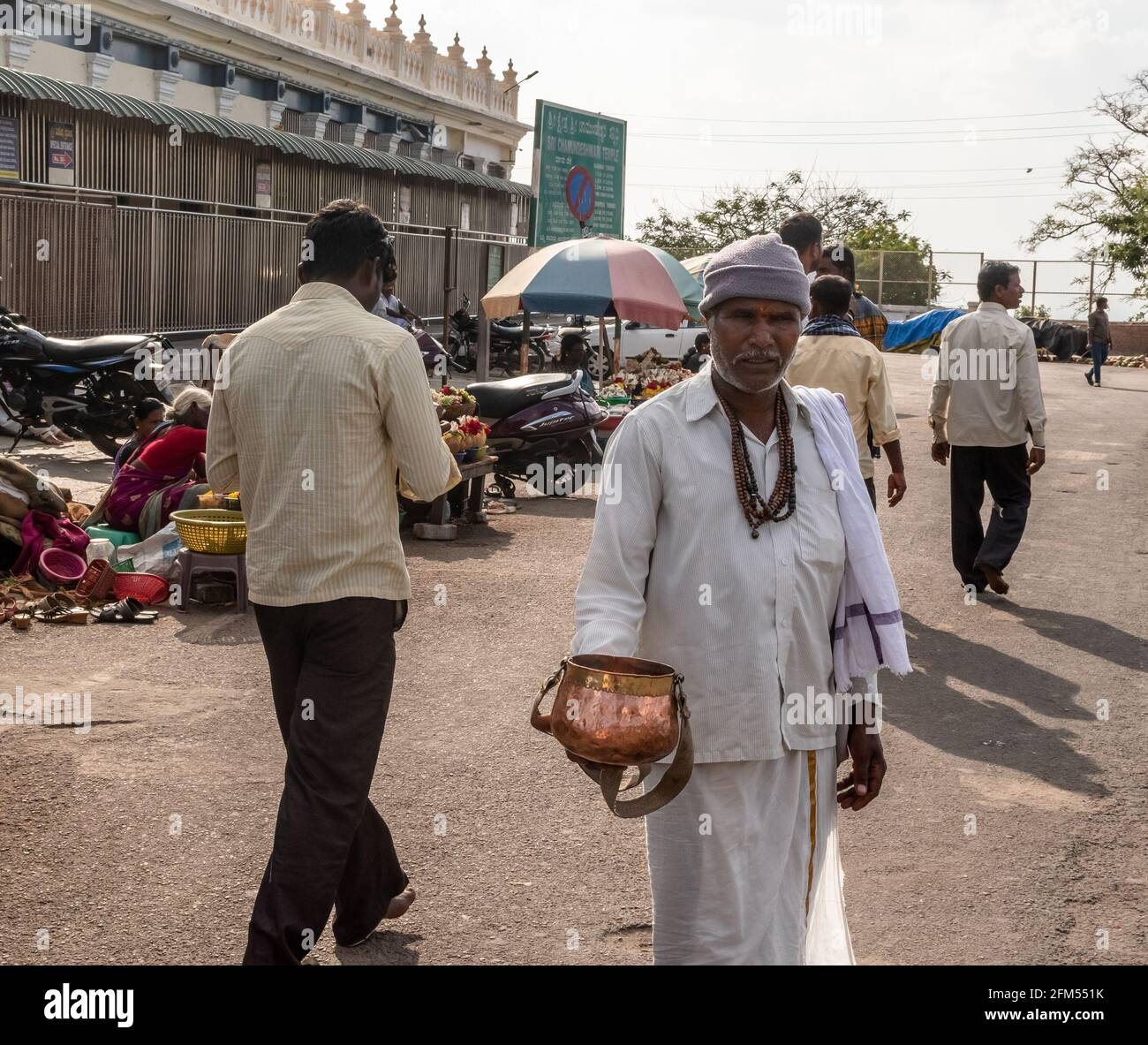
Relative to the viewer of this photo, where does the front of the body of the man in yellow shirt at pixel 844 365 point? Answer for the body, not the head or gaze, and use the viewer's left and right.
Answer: facing away from the viewer

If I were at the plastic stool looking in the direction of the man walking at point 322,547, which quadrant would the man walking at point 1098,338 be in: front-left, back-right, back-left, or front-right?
back-left

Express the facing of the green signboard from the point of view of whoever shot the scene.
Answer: facing the viewer and to the right of the viewer

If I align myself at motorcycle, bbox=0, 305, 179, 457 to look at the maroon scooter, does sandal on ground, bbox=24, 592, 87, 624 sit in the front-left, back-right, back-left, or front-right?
front-right

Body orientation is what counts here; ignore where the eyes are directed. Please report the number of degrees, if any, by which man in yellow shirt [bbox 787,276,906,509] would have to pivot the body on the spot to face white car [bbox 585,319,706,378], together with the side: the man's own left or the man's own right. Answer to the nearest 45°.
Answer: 0° — they already face it

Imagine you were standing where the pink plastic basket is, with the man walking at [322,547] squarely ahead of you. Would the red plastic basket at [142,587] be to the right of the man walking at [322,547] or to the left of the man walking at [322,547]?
left

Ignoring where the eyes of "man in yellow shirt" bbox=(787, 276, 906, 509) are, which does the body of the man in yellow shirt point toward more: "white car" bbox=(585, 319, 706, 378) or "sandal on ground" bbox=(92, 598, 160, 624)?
the white car

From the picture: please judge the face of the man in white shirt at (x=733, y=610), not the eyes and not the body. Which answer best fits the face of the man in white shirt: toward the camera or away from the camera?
toward the camera

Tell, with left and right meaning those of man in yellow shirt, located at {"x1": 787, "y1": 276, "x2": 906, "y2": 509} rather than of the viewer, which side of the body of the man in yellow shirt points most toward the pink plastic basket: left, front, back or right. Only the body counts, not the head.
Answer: left

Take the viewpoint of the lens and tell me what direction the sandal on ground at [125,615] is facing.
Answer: facing to the left of the viewer

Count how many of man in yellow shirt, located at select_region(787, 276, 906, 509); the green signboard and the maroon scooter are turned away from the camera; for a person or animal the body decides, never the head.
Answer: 1

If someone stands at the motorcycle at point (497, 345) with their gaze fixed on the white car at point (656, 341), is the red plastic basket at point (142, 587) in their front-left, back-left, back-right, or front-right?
back-right
